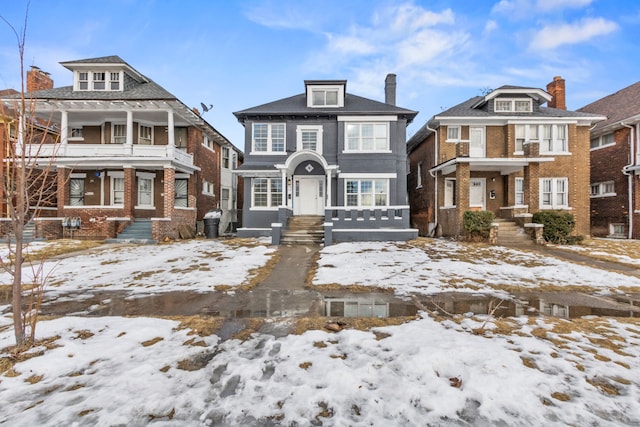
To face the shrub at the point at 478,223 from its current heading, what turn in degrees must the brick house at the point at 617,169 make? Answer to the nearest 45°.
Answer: approximately 90° to its right

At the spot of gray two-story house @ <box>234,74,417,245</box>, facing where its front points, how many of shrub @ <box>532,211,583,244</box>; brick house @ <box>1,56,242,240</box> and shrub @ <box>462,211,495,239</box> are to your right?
1

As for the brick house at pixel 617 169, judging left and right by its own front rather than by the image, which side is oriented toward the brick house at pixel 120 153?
right

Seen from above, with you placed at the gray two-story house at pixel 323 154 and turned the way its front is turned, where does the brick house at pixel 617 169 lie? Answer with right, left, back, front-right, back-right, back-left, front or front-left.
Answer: left

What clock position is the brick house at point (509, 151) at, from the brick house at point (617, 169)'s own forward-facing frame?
the brick house at point (509, 151) is roughly at 3 o'clock from the brick house at point (617, 169).

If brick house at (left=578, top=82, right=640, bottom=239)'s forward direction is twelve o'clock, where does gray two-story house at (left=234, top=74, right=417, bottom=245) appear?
The gray two-story house is roughly at 3 o'clock from the brick house.

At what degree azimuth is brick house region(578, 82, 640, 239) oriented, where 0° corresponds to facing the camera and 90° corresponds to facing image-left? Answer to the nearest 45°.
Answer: approximately 315°

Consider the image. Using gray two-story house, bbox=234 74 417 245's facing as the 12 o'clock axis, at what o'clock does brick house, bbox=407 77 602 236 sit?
The brick house is roughly at 9 o'clock from the gray two-story house.

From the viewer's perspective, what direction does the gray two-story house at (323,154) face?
toward the camera

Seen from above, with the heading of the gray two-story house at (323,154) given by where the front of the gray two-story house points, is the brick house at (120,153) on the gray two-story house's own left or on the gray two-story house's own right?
on the gray two-story house's own right

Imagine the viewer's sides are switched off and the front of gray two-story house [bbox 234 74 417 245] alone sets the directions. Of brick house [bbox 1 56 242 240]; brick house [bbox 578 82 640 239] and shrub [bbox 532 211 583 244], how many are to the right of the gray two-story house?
1
